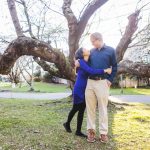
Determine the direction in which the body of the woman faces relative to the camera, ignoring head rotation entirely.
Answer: to the viewer's right
